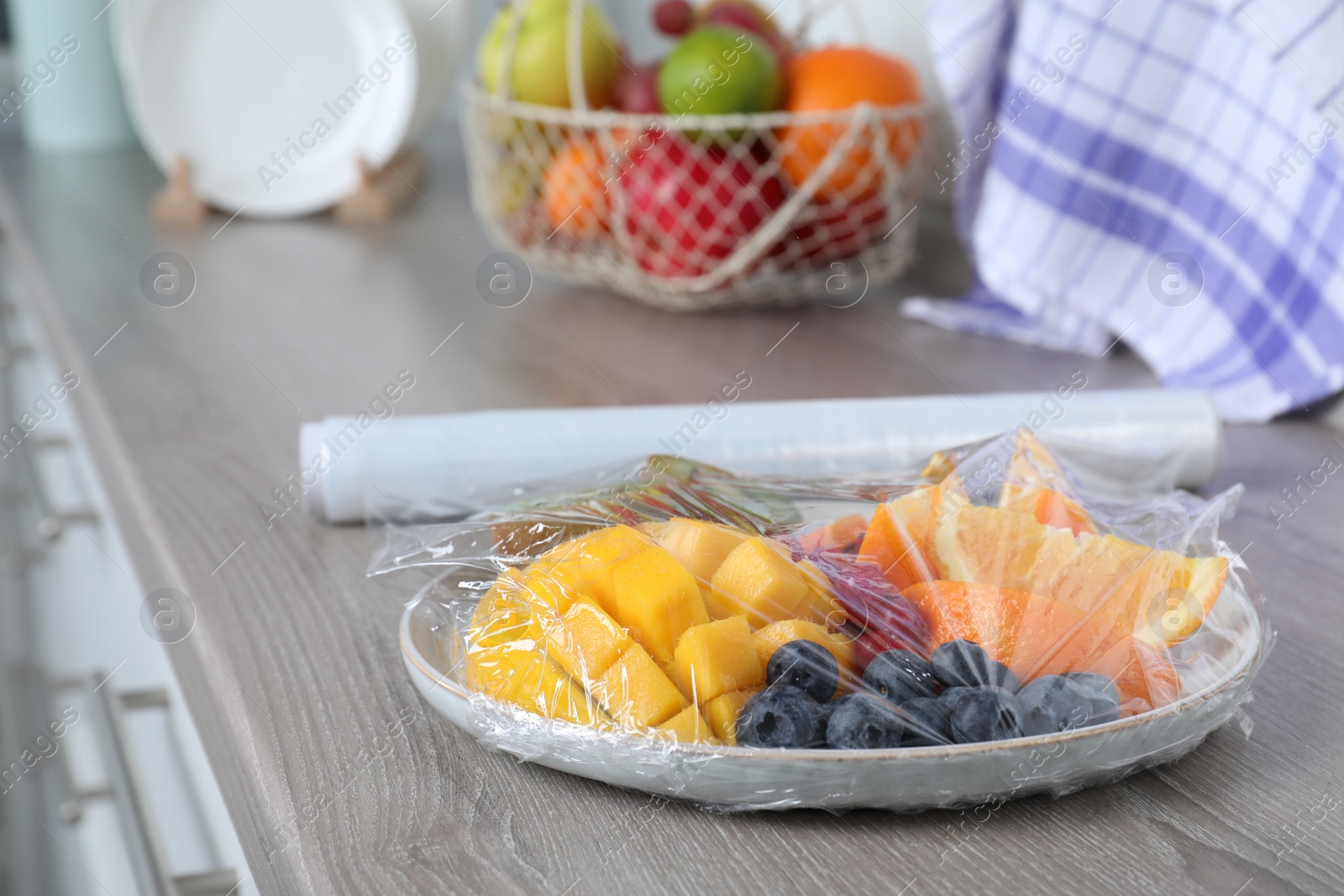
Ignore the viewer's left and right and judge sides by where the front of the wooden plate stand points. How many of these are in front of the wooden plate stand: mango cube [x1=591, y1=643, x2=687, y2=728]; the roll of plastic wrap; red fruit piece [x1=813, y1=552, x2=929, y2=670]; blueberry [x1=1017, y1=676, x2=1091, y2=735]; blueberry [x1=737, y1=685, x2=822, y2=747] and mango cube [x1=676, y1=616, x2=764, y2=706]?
6

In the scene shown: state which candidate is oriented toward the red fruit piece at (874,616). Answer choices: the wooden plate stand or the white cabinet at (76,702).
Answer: the wooden plate stand

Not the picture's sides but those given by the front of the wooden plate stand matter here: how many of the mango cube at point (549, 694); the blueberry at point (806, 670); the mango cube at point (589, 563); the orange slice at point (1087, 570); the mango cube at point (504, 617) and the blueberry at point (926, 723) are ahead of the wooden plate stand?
6

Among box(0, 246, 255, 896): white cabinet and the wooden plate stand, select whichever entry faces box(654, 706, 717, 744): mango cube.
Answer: the wooden plate stand

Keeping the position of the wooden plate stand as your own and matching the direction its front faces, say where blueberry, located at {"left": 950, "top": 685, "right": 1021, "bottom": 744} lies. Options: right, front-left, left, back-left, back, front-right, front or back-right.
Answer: front

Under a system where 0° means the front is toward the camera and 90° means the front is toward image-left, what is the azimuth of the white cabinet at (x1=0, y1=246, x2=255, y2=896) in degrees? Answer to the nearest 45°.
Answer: approximately 90°

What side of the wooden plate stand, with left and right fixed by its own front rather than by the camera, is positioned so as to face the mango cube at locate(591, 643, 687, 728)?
front

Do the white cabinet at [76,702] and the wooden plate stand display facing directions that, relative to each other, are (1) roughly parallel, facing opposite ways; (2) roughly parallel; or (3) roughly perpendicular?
roughly perpendicular

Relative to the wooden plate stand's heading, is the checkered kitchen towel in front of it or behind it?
in front

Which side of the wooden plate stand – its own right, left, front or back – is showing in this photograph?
front

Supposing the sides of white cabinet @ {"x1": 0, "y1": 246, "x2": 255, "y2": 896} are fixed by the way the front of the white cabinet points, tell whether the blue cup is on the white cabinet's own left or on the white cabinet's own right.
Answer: on the white cabinet's own right
